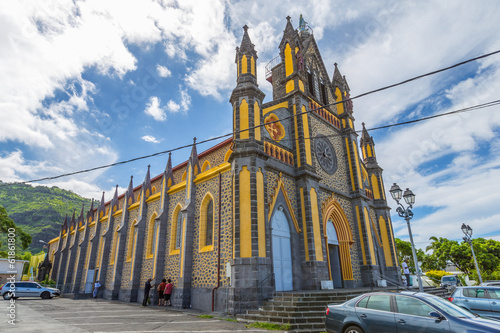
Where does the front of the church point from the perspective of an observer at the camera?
facing the viewer and to the right of the viewer

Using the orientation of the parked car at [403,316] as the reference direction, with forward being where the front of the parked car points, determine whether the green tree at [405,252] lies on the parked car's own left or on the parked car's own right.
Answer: on the parked car's own left

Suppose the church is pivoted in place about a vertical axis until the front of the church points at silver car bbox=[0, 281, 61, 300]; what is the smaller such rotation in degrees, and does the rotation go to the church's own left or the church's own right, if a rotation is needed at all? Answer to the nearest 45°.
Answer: approximately 180°

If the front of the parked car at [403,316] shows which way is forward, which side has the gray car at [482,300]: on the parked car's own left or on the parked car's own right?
on the parked car's own left

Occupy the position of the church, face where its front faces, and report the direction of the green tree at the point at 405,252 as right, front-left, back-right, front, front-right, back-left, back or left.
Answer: left

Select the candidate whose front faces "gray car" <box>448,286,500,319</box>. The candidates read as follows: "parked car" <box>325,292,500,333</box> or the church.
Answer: the church

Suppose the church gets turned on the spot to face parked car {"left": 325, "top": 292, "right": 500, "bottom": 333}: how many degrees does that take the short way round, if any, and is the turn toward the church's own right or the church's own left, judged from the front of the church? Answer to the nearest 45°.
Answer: approximately 45° to the church's own right

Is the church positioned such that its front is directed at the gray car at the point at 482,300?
yes
